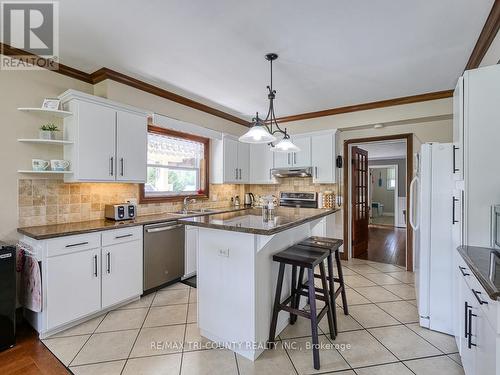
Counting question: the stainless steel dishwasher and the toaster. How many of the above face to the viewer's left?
0

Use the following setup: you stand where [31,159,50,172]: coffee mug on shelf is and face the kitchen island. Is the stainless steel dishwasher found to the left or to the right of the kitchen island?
left

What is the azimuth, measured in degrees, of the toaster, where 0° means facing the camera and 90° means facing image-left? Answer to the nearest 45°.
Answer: approximately 315°

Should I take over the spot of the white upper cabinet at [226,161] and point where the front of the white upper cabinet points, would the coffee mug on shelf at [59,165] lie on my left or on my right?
on my right

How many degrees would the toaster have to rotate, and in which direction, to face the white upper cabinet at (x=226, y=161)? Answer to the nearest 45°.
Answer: approximately 90° to its left

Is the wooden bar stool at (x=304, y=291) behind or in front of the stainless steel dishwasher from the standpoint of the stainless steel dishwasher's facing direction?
in front

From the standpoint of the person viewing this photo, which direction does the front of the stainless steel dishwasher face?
facing the viewer and to the right of the viewer

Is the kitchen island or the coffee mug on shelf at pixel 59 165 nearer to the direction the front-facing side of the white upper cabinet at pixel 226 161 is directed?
the kitchen island

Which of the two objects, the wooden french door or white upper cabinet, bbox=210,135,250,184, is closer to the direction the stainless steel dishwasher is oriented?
the wooden french door

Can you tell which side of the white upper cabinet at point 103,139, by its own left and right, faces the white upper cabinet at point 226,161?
left

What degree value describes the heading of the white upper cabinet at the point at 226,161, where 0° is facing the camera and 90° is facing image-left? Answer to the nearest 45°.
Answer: approximately 315°

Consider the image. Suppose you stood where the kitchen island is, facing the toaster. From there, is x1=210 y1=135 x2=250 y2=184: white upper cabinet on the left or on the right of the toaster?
right
